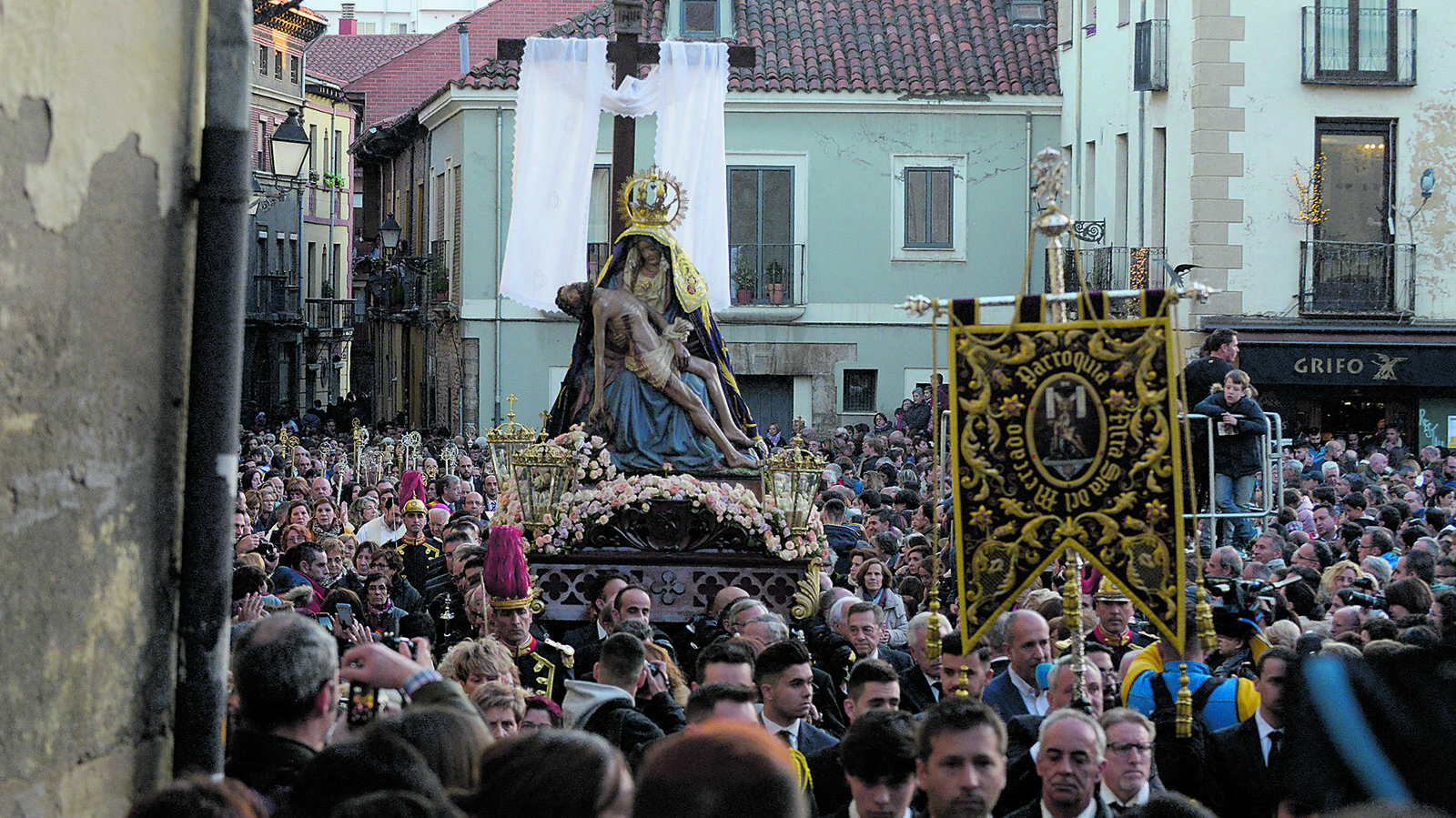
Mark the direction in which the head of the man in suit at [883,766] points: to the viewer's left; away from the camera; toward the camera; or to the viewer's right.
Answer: toward the camera

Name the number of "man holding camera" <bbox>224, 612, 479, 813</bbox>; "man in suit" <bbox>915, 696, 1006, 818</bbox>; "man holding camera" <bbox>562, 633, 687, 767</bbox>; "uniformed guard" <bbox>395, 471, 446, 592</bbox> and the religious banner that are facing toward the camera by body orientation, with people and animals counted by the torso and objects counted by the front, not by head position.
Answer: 3

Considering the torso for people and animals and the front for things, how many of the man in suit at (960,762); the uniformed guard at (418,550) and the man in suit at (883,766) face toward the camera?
3

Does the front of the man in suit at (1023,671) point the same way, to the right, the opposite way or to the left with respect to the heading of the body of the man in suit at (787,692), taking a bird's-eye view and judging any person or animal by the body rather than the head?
the same way

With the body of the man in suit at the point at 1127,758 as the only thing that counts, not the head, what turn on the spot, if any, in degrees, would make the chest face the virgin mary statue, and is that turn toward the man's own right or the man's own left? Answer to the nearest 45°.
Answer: approximately 135° to the man's own right

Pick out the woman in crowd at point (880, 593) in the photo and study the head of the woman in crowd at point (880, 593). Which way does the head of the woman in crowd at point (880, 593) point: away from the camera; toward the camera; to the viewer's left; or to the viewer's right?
toward the camera

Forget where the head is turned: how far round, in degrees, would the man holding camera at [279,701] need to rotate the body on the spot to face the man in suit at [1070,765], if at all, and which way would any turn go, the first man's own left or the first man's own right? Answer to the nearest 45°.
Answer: approximately 45° to the first man's own right

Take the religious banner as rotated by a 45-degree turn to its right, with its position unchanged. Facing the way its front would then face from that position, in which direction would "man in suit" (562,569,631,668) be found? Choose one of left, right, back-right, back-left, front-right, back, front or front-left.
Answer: right

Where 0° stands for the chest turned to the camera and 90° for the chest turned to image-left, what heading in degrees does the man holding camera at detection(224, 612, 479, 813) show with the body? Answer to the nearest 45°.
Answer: approximately 225°

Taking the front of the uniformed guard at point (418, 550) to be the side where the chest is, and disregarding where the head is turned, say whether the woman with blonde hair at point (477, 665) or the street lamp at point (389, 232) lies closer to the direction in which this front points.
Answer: the woman with blonde hair

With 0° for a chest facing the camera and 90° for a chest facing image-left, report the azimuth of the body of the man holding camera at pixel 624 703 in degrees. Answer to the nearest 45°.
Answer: approximately 225°

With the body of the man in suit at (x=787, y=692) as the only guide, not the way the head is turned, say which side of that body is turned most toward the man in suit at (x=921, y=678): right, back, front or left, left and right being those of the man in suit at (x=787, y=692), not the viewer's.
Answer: left

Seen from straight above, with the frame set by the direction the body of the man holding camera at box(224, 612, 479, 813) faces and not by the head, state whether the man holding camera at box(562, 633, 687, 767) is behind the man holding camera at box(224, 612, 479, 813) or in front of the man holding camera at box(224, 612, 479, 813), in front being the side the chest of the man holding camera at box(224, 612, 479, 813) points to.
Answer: in front

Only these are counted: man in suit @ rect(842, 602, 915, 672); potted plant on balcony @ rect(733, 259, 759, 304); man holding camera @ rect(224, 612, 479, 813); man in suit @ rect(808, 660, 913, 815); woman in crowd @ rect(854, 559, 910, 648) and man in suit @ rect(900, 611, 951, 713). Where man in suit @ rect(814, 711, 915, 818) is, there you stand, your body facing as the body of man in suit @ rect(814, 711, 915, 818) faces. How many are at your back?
5

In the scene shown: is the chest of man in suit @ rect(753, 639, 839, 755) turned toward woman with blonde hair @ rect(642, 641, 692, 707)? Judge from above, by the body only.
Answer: no

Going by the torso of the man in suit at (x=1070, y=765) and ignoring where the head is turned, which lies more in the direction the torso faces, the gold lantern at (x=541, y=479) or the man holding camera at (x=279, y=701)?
the man holding camera

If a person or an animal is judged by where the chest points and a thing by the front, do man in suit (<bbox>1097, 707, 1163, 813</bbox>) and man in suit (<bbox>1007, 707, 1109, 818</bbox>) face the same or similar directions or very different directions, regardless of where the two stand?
same or similar directions

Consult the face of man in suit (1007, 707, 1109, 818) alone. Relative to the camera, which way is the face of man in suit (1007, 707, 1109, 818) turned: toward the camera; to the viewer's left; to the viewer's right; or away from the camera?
toward the camera

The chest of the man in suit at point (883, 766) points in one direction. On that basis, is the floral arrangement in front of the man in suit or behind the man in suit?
behind
